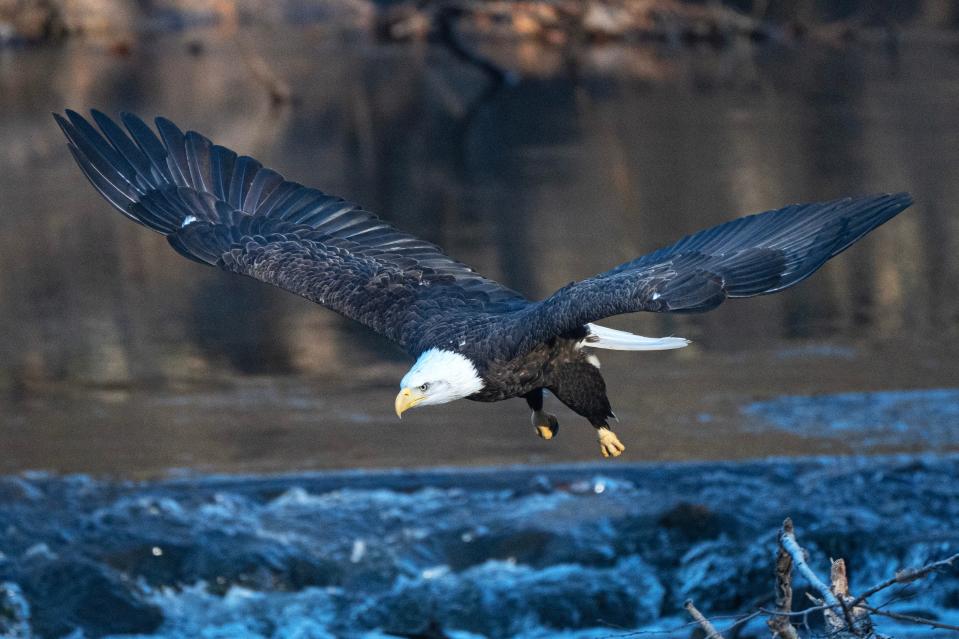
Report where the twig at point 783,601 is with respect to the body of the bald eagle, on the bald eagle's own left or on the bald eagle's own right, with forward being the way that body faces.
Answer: on the bald eagle's own left

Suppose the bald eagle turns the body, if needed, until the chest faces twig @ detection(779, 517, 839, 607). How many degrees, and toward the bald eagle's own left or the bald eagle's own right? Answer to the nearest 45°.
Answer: approximately 90° to the bald eagle's own left

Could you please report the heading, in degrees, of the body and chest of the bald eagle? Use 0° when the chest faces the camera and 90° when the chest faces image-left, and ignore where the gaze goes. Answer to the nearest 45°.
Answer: approximately 45°

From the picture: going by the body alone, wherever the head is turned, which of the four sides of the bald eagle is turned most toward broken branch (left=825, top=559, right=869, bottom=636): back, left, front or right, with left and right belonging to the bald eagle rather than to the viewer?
left
